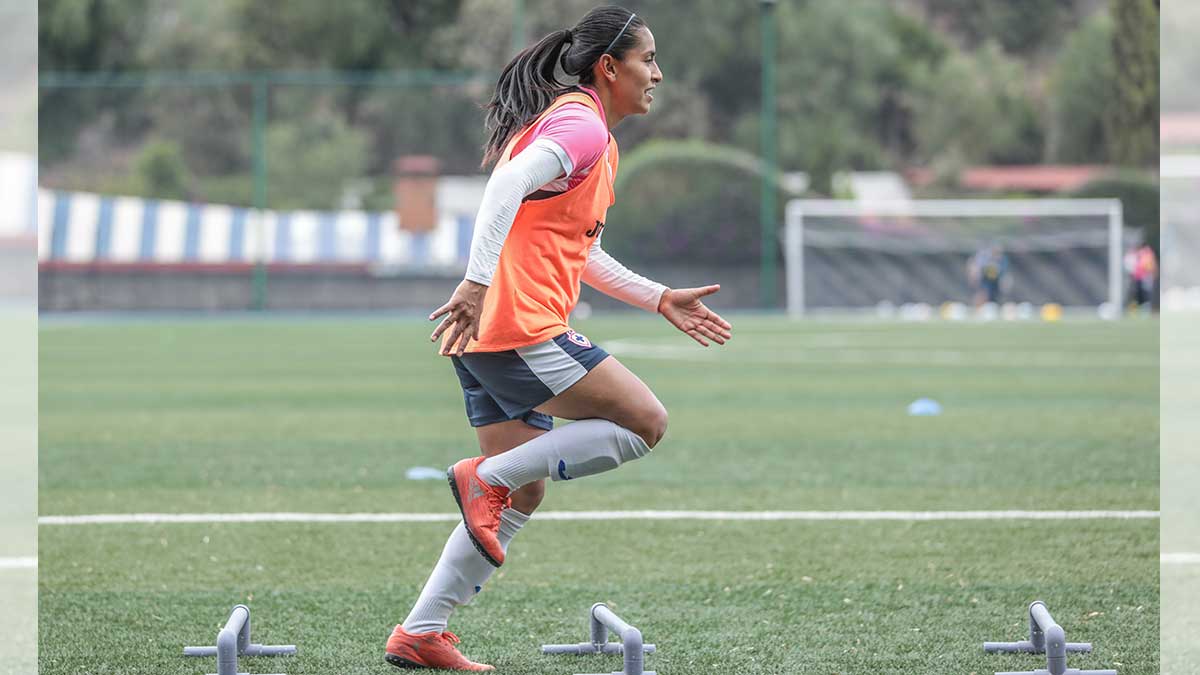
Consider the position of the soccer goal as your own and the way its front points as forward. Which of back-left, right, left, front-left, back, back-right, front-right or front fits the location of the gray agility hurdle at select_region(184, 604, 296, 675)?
front

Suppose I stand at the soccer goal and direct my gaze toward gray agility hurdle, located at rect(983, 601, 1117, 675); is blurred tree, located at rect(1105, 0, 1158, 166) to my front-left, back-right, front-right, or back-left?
back-left

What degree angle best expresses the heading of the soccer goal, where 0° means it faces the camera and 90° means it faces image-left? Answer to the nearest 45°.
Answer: approximately 0°

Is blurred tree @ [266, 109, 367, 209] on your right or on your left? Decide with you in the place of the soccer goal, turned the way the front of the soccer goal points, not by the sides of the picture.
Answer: on your right

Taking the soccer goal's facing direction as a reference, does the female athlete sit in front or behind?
in front

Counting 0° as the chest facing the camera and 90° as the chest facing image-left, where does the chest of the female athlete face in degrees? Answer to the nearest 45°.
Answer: approximately 270°

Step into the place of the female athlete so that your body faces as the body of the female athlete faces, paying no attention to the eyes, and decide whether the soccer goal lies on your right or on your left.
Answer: on your left

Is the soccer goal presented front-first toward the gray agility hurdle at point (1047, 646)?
yes

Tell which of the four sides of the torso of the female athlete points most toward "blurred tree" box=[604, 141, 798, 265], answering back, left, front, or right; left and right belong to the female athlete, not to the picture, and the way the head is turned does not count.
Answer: left

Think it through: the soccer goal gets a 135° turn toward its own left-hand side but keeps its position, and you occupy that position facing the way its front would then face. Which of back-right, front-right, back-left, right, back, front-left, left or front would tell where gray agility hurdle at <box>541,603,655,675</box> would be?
back-right

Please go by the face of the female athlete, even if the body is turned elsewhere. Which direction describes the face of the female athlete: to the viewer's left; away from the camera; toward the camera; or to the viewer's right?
to the viewer's right

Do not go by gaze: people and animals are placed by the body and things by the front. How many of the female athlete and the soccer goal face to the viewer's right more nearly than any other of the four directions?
1

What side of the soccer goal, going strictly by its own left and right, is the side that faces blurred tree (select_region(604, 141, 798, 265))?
right
